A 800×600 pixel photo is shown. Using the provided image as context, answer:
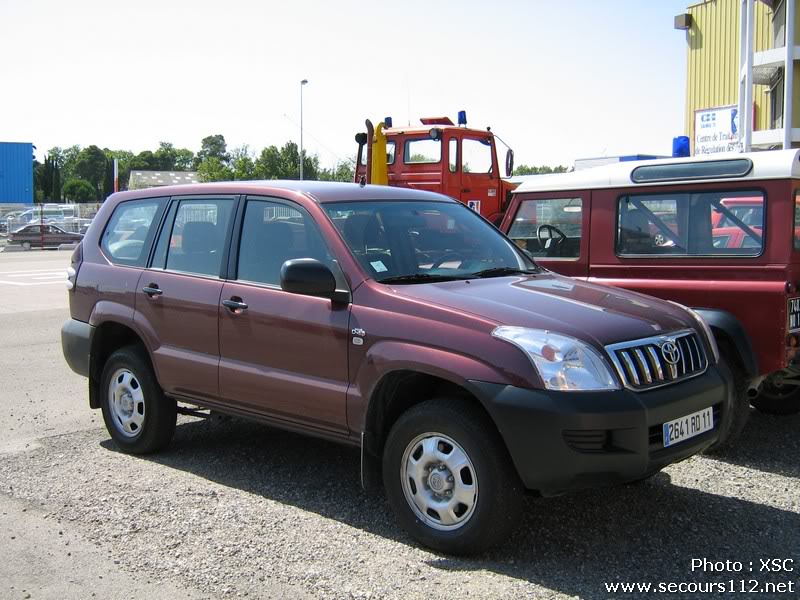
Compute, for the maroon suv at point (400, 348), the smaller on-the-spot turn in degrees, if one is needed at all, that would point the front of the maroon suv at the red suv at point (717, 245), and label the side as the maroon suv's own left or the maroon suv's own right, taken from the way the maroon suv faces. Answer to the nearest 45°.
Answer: approximately 90° to the maroon suv's own left

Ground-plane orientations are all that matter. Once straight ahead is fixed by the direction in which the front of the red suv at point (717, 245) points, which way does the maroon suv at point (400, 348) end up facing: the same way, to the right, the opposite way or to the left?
the opposite way

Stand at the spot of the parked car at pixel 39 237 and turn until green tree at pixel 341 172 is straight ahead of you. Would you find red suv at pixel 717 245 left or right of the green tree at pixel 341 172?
right

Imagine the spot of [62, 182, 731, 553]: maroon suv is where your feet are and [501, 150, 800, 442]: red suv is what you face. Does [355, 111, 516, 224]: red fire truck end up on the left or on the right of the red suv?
left

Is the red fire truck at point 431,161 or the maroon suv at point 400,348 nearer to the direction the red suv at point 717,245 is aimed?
the red fire truck

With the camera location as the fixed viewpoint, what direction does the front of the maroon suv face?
facing the viewer and to the right of the viewer

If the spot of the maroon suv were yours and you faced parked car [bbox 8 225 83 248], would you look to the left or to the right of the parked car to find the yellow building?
right

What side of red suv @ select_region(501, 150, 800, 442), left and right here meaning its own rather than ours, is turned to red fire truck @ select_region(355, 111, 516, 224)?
front

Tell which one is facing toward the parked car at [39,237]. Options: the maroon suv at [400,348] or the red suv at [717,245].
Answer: the red suv

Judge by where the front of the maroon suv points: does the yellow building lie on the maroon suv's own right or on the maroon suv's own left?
on the maroon suv's own left

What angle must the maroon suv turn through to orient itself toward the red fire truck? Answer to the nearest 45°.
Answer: approximately 135° to its left

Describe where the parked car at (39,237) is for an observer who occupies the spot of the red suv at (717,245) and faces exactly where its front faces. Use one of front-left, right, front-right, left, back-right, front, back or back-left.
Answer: front

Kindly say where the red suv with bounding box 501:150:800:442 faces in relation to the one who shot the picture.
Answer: facing away from the viewer and to the left of the viewer
